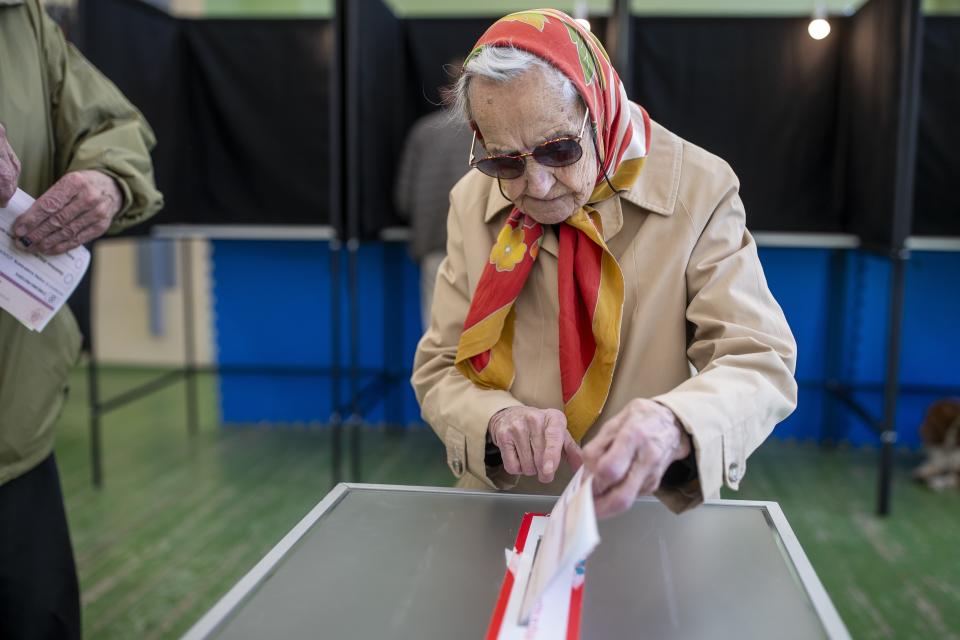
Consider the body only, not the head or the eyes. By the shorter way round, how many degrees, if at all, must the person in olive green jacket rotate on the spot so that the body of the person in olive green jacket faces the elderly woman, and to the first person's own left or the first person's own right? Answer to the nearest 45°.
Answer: approximately 45° to the first person's own left

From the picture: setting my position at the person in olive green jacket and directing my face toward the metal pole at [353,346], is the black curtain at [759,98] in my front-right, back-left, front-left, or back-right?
front-right

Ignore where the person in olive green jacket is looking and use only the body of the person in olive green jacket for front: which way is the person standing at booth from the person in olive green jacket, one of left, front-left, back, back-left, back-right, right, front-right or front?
back-left

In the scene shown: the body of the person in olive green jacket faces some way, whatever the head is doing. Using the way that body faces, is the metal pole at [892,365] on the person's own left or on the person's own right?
on the person's own left

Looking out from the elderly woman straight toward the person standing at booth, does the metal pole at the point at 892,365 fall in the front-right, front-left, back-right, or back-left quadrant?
front-right

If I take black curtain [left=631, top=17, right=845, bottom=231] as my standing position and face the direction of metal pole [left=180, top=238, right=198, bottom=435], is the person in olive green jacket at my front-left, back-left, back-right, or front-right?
front-left

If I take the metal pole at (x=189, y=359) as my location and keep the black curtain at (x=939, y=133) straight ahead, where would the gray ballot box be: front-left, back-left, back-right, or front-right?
front-right

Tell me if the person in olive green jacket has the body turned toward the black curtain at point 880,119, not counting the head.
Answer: no

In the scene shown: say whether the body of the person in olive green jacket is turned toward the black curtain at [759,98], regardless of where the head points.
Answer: no

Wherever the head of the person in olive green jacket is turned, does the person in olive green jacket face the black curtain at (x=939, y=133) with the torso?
no
